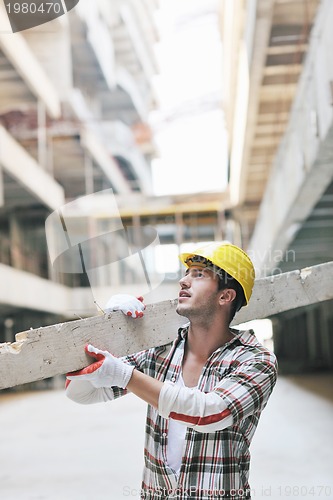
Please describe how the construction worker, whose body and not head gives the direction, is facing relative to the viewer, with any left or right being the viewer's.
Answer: facing the viewer and to the left of the viewer
